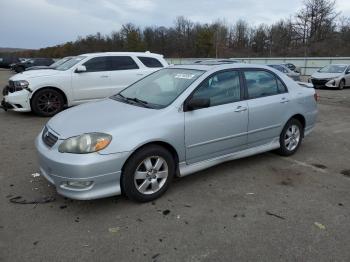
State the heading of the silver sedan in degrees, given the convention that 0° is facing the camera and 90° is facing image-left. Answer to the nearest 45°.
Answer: approximately 45°

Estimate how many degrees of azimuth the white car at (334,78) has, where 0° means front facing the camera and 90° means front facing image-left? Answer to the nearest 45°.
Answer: approximately 45°

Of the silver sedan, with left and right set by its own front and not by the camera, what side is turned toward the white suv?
right

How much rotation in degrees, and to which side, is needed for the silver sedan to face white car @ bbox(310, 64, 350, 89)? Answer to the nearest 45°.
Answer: approximately 180°

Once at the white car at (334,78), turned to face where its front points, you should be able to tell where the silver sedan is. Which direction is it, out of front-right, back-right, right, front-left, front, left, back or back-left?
front-left
